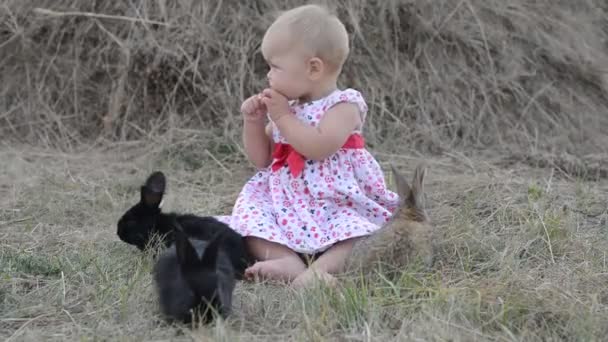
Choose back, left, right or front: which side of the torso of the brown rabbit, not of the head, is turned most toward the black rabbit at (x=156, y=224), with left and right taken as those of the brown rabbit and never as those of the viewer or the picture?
left

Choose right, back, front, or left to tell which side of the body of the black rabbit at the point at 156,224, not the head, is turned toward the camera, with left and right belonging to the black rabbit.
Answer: left

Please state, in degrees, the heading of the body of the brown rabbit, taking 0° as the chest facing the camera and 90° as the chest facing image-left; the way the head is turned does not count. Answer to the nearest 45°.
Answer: approximately 225°

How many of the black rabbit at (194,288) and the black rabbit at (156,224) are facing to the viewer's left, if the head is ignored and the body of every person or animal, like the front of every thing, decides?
1

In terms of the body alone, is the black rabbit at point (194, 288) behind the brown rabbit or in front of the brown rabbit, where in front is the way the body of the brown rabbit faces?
behind

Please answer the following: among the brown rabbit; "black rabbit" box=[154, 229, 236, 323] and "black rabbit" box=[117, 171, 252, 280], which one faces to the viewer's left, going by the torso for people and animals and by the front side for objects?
"black rabbit" box=[117, 171, 252, 280]
